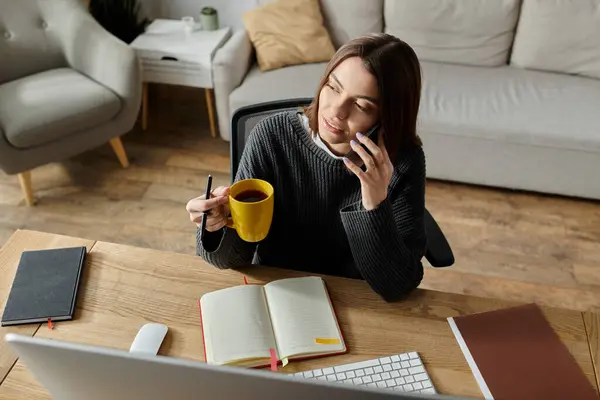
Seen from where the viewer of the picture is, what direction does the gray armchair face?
facing the viewer and to the right of the viewer

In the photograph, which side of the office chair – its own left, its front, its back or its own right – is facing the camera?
front

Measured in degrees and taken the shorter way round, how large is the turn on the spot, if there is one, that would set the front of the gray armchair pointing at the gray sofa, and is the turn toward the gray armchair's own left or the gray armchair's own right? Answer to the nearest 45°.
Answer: approximately 45° to the gray armchair's own left

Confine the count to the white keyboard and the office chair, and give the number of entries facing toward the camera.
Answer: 1

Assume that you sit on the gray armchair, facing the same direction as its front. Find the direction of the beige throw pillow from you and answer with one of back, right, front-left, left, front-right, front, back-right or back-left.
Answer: front-left

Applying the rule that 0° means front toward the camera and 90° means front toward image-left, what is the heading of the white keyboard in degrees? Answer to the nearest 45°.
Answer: approximately 180°

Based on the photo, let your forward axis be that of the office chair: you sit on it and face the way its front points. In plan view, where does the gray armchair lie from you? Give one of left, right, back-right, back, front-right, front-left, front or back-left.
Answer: back-right

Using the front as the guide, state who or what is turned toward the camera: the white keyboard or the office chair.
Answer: the office chair

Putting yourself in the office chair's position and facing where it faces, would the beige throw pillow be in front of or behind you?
behind

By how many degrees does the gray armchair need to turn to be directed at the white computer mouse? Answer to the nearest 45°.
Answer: approximately 45° to its right

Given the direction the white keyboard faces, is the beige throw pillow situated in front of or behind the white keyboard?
in front

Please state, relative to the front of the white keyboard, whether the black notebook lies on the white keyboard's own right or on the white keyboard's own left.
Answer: on the white keyboard's own left

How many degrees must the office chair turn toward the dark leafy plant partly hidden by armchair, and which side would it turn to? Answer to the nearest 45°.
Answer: approximately 135° to its right

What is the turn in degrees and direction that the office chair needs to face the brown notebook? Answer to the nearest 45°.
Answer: approximately 45° to its left

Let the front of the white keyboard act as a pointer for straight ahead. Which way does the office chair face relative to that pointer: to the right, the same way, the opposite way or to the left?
the opposite way

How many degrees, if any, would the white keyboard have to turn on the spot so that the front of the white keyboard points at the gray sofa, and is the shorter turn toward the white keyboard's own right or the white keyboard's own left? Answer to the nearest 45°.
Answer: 0° — it already faces it
